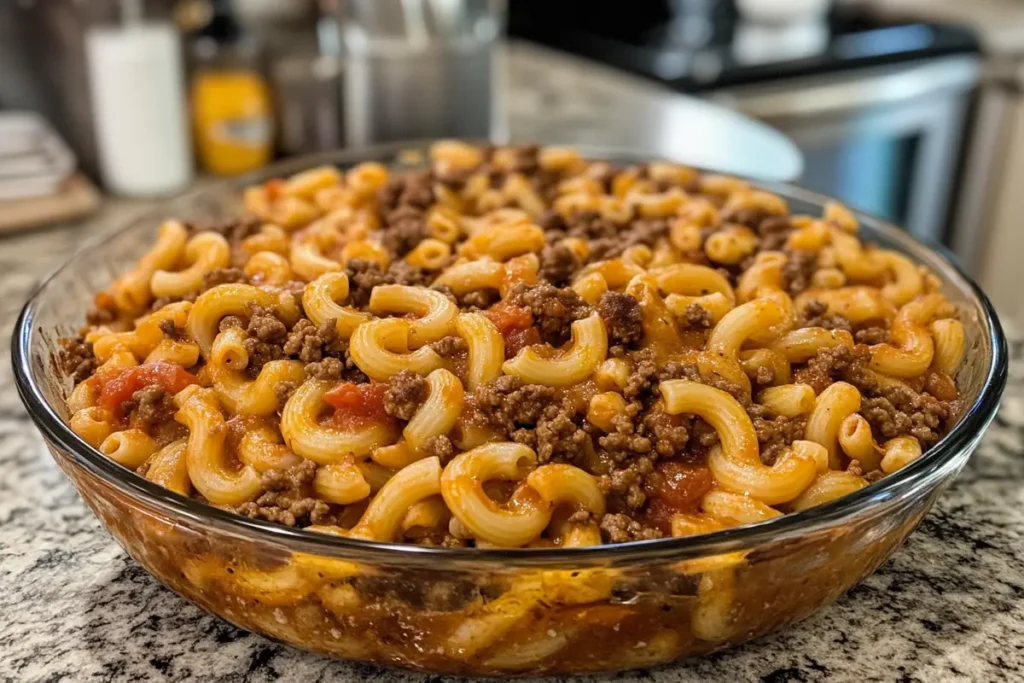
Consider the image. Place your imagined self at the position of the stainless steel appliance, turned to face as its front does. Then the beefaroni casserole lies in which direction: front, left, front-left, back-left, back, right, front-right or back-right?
front-right

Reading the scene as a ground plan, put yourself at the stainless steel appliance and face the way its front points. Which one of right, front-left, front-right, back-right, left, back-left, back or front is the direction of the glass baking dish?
front-right

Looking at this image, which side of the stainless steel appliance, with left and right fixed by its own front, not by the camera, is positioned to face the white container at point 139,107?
right

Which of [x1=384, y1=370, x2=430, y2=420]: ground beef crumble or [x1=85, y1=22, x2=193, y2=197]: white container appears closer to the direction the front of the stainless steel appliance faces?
the ground beef crumble

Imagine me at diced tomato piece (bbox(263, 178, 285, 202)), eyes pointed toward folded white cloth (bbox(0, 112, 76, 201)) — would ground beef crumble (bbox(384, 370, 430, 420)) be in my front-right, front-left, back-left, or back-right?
back-left

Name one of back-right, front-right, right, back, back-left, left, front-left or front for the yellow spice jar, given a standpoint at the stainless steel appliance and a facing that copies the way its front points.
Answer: right

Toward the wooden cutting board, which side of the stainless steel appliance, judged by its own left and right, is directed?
right

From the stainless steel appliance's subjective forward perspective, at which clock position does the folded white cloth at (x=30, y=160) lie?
The folded white cloth is roughly at 3 o'clock from the stainless steel appliance.

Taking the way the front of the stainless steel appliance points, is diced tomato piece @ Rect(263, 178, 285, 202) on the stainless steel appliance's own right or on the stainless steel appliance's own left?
on the stainless steel appliance's own right

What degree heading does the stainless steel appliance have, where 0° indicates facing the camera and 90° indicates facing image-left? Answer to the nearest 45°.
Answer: approximately 315°

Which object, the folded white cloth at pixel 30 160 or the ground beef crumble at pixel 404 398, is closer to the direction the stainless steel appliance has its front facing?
the ground beef crumble
